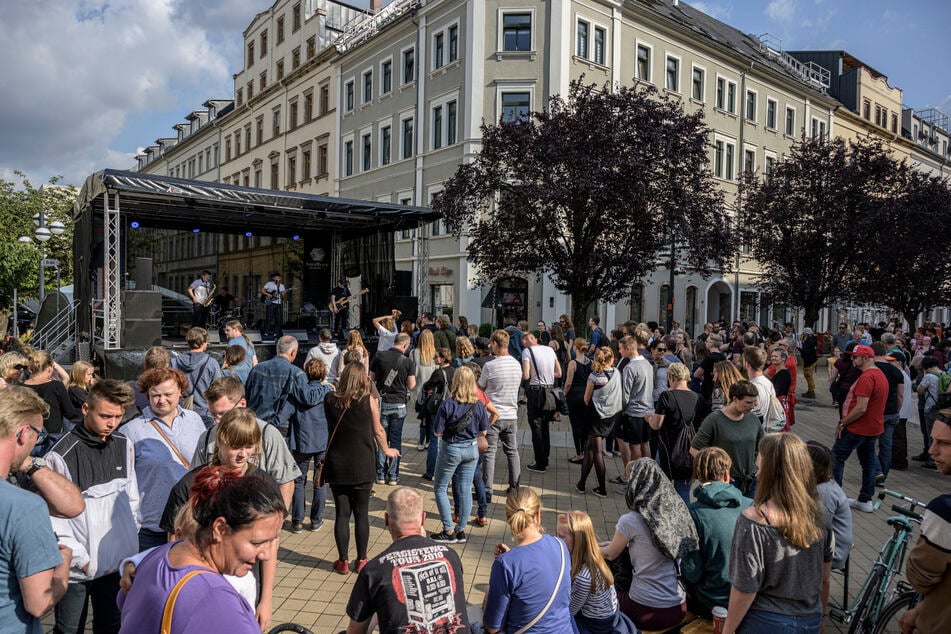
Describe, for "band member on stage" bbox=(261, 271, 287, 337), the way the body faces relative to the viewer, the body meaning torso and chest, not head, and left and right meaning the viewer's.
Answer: facing the viewer and to the right of the viewer

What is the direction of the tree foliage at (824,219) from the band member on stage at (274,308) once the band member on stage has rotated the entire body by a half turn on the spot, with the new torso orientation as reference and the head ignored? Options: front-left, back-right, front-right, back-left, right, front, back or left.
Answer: back-right

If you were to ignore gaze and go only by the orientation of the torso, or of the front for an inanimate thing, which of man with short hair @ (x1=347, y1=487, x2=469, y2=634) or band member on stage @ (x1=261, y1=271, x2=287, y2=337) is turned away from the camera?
the man with short hair

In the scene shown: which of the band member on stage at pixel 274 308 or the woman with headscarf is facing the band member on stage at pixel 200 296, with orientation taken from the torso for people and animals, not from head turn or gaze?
the woman with headscarf

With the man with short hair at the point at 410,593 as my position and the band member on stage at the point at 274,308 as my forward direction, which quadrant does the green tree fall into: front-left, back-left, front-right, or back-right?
front-left

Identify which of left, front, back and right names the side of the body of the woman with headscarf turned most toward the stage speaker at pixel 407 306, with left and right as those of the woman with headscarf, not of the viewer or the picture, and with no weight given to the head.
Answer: front

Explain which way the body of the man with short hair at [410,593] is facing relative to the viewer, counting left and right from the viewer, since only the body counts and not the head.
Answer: facing away from the viewer

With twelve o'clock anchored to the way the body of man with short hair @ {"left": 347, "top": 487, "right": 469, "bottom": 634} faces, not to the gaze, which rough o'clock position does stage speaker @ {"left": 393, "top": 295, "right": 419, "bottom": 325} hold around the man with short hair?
The stage speaker is roughly at 12 o'clock from the man with short hair.

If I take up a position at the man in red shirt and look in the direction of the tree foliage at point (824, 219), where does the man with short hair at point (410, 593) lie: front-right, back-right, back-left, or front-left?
back-left

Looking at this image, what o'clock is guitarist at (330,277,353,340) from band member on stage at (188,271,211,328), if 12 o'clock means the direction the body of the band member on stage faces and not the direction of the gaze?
The guitarist is roughly at 10 o'clock from the band member on stage.

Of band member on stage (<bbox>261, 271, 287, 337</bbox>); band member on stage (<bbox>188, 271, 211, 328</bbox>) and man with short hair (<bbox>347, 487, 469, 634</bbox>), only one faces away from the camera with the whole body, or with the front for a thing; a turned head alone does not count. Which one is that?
the man with short hair

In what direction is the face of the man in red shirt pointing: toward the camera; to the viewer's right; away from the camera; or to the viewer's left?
to the viewer's left

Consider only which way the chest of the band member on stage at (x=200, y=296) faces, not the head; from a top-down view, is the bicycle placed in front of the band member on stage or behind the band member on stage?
in front

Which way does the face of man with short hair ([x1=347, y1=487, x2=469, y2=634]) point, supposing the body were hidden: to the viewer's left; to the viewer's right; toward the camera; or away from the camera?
away from the camera
